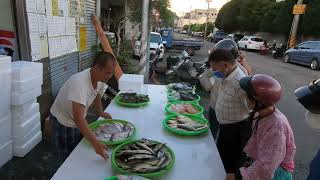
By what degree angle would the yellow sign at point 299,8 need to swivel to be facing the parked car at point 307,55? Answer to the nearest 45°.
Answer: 0° — it already faces it

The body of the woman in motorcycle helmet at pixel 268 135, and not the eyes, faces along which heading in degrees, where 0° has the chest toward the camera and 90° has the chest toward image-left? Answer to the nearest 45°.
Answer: approximately 90°

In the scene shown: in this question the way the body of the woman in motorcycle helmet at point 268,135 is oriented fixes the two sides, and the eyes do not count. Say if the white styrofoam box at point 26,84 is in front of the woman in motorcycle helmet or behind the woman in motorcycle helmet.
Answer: in front

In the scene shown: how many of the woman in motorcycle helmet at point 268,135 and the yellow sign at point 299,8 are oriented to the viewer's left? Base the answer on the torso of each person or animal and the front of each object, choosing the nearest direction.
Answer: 1

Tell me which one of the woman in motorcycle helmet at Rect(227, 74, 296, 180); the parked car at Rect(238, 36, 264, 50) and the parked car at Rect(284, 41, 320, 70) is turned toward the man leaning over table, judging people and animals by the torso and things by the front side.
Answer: the woman in motorcycle helmet

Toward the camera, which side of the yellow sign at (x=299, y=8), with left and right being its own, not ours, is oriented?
front

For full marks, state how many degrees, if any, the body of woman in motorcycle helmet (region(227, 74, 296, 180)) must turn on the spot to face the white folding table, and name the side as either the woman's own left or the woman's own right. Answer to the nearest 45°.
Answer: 0° — they already face it

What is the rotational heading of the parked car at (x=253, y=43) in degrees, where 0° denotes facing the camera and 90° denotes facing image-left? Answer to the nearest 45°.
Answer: approximately 135°

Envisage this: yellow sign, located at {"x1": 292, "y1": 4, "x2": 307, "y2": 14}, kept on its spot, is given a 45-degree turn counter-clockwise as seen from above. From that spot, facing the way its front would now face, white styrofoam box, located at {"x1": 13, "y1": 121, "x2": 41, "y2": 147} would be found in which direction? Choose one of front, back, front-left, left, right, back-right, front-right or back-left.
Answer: front-right

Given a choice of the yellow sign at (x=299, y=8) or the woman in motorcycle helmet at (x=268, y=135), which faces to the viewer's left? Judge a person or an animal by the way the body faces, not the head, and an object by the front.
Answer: the woman in motorcycle helmet

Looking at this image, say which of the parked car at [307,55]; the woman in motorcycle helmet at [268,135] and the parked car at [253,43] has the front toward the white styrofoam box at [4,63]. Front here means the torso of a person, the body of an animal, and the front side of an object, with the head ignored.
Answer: the woman in motorcycle helmet
